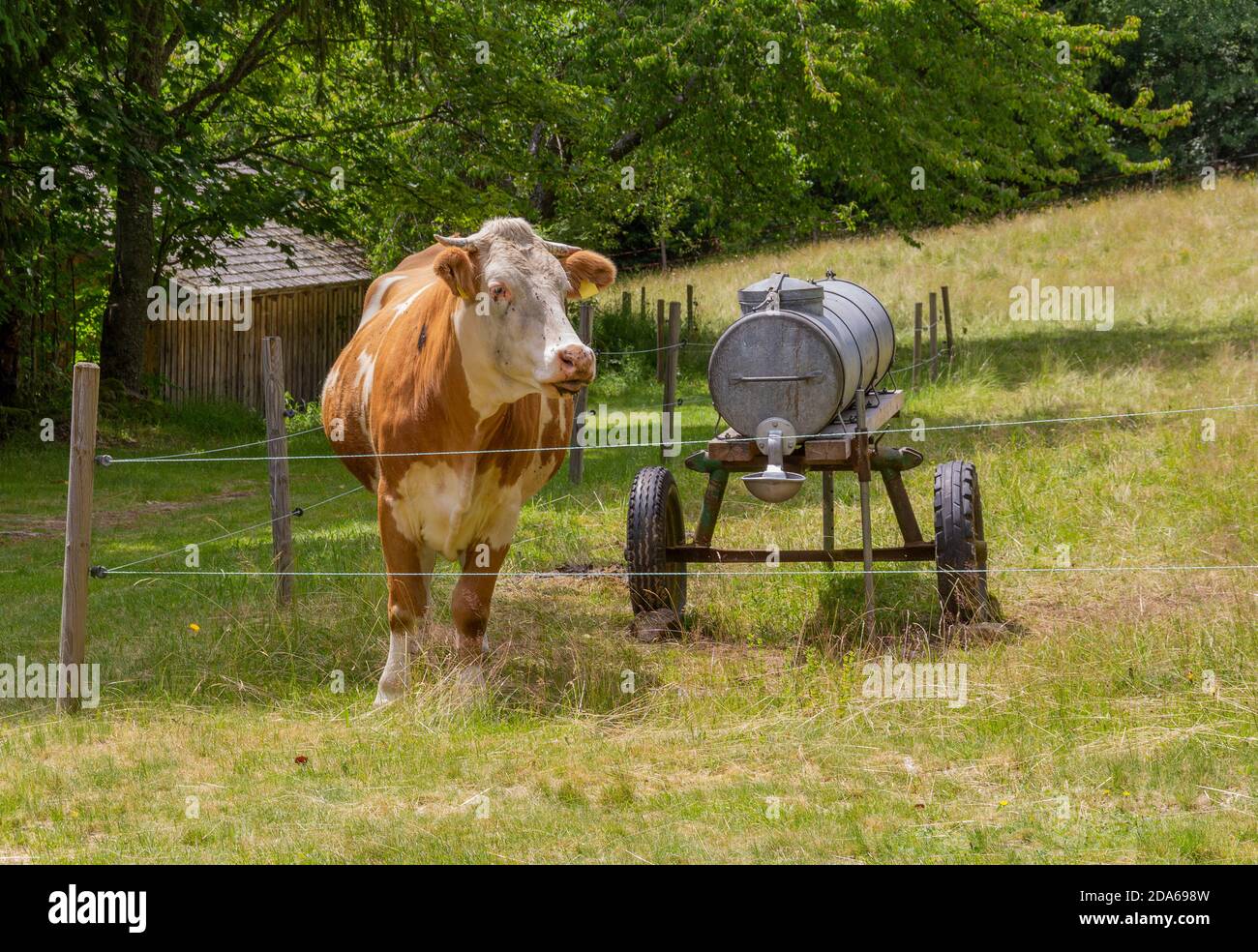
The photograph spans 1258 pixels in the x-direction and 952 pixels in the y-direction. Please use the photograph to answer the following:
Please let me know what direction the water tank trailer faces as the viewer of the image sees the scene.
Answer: facing away from the viewer

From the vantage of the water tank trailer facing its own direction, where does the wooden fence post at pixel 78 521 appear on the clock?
The wooden fence post is roughly at 8 o'clock from the water tank trailer.

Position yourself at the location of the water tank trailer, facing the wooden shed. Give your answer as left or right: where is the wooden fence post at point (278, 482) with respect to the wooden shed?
left

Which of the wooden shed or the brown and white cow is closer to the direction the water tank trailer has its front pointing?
the wooden shed

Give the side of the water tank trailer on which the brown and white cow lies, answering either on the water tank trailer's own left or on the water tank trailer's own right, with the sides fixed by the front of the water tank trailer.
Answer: on the water tank trailer's own left

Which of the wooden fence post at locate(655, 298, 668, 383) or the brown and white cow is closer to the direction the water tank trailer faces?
the wooden fence post
